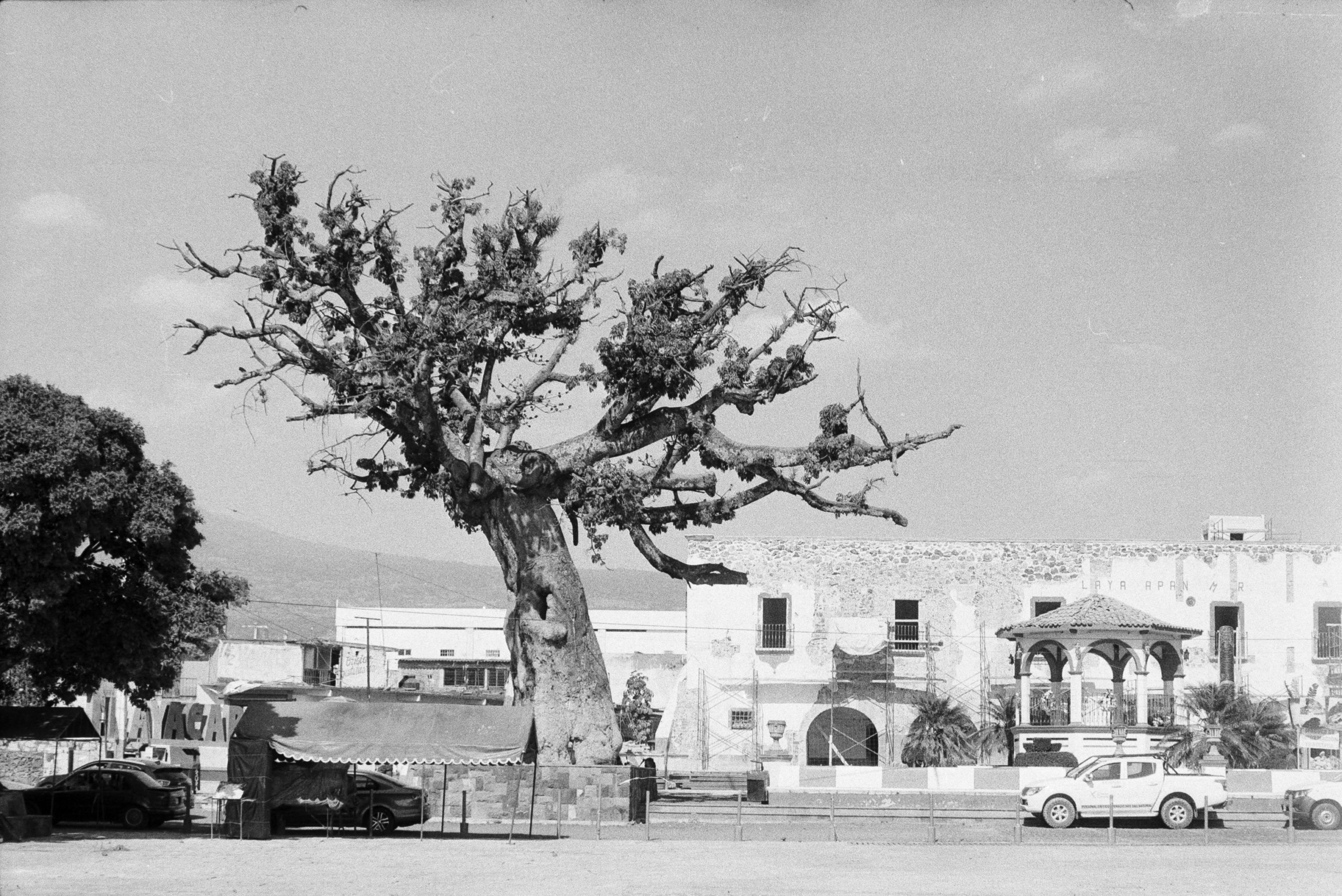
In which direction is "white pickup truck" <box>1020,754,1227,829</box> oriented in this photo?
to the viewer's left

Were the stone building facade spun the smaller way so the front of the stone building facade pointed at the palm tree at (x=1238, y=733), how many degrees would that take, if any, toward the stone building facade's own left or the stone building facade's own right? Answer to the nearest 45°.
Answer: approximately 45° to the stone building facade's own left

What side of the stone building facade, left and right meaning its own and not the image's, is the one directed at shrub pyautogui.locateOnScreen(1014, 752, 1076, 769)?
front

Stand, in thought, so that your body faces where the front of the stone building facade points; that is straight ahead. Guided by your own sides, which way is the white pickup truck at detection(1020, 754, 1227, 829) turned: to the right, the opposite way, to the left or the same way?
to the right

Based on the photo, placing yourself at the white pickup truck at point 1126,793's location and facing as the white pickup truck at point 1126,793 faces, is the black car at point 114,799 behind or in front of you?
in front

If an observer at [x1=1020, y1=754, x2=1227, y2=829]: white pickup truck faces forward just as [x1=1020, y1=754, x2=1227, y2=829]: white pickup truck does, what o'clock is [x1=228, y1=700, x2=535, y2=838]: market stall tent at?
The market stall tent is roughly at 11 o'clock from the white pickup truck.

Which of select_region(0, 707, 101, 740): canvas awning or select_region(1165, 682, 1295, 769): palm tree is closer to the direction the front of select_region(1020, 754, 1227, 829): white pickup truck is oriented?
the canvas awning

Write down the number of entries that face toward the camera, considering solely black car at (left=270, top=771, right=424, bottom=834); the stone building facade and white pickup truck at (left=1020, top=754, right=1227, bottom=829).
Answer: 1

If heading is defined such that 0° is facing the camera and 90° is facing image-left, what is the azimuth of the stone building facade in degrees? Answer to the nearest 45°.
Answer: approximately 0°

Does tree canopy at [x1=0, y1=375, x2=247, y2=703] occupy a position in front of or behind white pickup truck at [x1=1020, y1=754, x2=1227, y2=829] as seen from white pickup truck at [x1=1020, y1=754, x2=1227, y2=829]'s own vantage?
in front

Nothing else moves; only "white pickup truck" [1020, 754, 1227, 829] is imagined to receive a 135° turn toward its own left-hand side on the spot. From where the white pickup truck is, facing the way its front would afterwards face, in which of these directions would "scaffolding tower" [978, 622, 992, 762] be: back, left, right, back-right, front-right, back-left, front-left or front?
back-left

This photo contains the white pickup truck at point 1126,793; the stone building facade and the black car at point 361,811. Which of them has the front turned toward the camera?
the stone building facade
